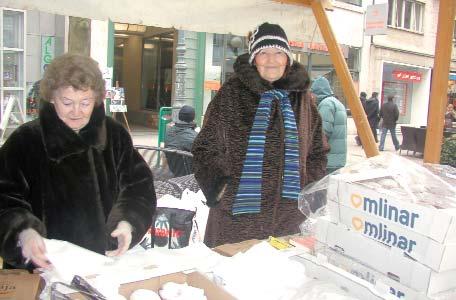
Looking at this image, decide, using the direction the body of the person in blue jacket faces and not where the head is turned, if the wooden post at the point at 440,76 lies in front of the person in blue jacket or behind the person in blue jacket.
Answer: behind

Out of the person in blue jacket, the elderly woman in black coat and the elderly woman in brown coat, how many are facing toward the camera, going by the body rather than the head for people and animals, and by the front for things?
2

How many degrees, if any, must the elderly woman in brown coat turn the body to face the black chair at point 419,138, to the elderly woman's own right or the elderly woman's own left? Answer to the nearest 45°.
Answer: approximately 180°

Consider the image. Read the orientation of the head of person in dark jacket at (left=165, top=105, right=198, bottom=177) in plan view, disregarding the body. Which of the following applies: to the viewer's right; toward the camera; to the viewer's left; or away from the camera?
away from the camera

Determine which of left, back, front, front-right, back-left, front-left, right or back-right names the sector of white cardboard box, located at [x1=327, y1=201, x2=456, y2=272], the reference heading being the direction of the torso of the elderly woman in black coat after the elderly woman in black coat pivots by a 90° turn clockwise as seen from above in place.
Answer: back-left

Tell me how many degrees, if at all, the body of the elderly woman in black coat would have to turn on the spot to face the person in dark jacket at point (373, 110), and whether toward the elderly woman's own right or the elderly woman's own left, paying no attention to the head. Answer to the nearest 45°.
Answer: approximately 135° to the elderly woman's own left

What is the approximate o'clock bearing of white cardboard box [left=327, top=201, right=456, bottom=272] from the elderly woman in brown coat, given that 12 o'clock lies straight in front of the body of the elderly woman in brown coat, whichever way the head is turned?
The white cardboard box is roughly at 11 o'clock from the elderly woman in brown coat.

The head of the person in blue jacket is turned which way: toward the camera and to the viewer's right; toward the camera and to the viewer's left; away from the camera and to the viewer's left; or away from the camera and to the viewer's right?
away from the camera and to the viewer's left

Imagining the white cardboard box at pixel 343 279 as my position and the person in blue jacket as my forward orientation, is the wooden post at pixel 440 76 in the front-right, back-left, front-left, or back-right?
front-right

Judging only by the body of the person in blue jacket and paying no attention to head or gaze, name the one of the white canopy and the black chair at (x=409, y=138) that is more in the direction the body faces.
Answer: the black chair

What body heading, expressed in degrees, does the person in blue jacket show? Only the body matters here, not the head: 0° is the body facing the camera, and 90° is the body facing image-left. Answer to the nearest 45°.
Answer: approximately 135°

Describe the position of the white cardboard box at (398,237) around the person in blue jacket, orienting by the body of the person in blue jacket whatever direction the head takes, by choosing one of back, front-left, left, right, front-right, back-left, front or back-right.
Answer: back-left

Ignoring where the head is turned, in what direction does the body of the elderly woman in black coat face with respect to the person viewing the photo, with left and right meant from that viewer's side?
facing the viewer

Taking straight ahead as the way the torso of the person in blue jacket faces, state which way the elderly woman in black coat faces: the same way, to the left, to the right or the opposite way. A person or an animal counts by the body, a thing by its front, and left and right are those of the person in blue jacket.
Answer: the opposite way

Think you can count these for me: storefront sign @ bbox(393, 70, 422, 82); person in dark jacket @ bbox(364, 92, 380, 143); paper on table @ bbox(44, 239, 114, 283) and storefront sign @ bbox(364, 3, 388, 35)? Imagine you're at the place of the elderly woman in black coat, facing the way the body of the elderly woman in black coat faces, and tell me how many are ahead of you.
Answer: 1

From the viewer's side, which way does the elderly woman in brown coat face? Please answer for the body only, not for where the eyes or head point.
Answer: toward the camera

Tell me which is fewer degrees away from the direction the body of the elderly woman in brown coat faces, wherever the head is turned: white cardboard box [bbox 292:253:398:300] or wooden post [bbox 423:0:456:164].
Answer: the white cardboard box
